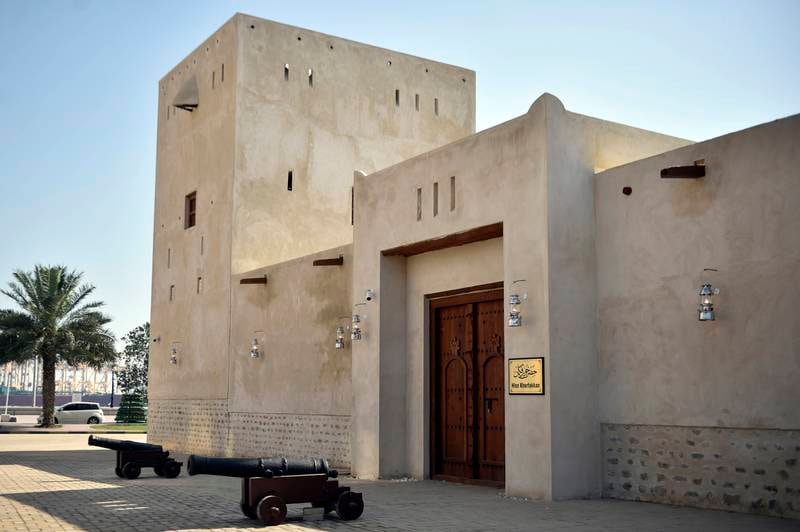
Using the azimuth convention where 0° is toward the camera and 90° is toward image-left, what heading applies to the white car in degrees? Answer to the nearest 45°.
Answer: approximately 90°

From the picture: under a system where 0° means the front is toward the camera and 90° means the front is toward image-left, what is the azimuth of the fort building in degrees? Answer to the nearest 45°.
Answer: approximately 45°

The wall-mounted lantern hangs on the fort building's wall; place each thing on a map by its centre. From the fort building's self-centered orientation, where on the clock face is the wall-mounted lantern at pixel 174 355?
The wall-mounted lantern is roughly at 3 o'clock from the fort building.

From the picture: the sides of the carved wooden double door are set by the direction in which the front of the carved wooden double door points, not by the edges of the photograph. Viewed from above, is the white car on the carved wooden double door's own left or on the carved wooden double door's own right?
on the carved wooden double door's own right

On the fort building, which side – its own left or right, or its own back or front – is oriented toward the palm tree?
right

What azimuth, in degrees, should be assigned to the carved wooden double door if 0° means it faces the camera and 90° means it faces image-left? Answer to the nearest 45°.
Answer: approximately 45°
